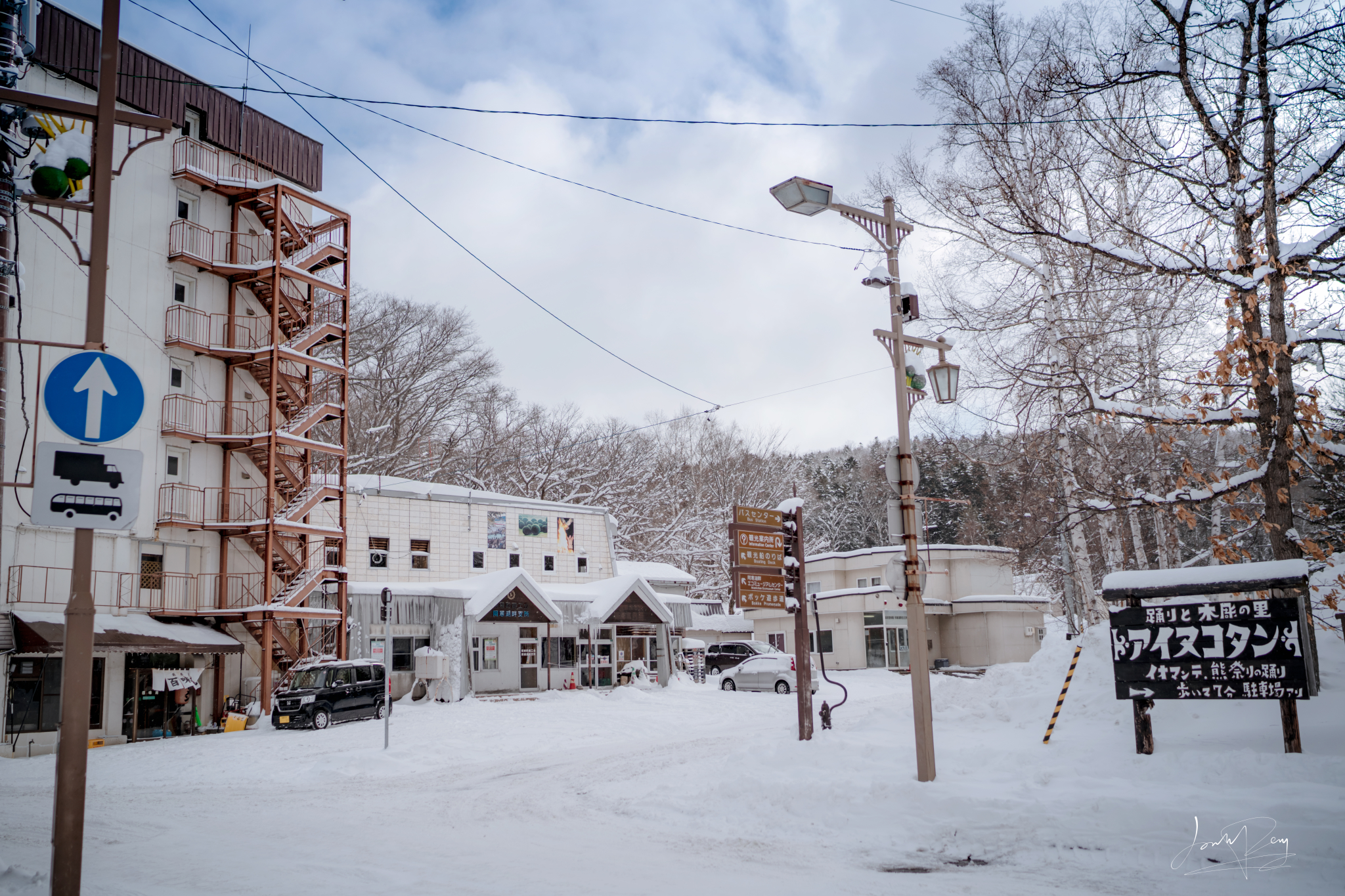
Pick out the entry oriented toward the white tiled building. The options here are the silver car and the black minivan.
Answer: the silver car

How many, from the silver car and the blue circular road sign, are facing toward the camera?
1

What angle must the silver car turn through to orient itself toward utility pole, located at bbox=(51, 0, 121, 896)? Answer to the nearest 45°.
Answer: approximately 90° to its left

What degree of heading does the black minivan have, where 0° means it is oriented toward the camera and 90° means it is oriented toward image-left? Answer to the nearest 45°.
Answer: approximately 45°

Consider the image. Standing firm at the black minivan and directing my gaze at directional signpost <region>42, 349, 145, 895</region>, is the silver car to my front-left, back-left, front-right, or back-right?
back-left

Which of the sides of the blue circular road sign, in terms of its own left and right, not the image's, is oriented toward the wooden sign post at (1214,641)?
left

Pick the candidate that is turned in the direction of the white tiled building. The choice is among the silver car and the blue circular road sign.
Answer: the silver car

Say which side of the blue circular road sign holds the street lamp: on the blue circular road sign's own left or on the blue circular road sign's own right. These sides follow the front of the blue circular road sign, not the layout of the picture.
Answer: on the blue circular road sign's own left

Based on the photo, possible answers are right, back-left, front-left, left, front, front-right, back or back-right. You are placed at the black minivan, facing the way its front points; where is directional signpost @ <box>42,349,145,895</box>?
front-left

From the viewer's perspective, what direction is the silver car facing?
to the viewer's left

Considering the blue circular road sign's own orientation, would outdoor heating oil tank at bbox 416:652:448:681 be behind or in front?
behind

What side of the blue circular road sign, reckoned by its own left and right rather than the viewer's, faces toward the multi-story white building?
back

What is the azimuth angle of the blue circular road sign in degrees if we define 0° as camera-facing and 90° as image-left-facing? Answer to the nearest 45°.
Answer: approximately 0°
